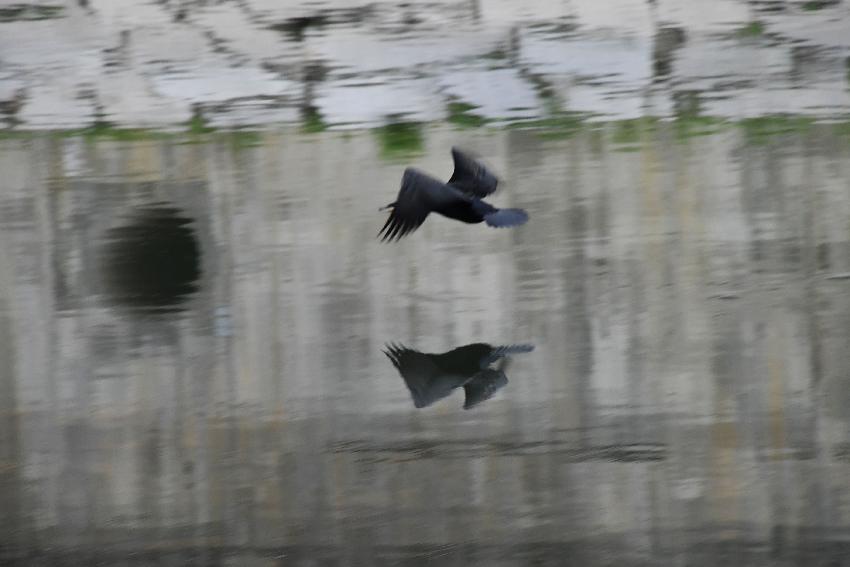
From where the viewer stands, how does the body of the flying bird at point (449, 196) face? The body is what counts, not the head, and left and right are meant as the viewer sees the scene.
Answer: facing to the left of the viewer
